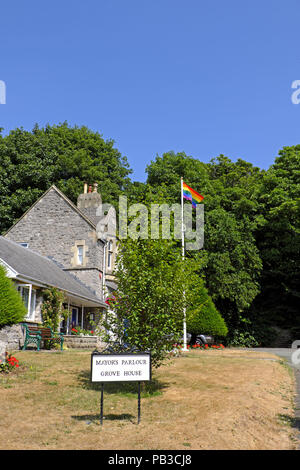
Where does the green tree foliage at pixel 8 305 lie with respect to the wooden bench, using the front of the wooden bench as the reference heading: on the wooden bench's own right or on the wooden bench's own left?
on the wooden bench's own right

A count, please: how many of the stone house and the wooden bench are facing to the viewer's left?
0

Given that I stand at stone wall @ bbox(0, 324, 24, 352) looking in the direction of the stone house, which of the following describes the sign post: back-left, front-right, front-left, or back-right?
back-right

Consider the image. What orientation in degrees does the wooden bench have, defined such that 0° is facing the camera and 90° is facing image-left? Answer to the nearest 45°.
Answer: approximately 315°

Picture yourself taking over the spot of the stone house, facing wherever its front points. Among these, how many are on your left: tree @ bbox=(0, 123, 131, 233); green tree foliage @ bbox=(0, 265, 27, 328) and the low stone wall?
1

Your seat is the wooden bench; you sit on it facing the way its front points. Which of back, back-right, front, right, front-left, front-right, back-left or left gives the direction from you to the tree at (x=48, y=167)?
back-left

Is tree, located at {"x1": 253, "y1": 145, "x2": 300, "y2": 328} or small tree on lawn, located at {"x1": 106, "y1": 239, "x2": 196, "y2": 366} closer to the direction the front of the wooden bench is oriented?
the small tree on lawn

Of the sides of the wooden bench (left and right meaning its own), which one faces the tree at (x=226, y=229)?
left

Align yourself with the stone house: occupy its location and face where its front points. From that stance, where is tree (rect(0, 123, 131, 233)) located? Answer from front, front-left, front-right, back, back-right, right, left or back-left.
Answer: left

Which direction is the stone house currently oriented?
to the viewer's right

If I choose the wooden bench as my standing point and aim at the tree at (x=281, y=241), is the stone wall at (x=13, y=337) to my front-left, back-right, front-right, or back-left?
back-left

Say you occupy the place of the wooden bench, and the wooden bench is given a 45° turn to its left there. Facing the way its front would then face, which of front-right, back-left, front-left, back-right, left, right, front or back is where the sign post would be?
right
